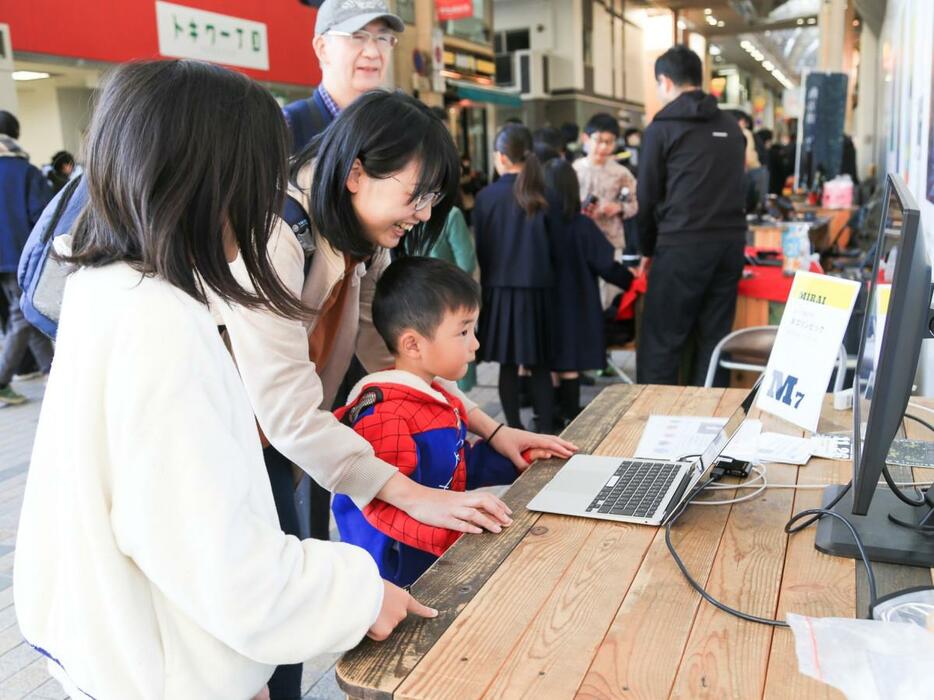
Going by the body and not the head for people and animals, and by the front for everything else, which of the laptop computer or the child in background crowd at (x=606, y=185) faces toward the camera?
the child in background crowd

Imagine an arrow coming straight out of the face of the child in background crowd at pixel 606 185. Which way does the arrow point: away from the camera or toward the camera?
toward the camera

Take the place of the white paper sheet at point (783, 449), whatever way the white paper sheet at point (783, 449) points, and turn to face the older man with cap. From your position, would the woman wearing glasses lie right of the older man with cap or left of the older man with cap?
left

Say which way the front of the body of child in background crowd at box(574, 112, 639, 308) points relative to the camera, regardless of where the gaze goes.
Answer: toward the camera

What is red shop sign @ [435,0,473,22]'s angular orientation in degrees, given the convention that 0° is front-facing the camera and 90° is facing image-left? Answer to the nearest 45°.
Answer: approximately 0°

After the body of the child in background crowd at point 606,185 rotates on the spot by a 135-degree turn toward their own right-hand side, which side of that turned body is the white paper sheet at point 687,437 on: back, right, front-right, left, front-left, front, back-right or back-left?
back-left

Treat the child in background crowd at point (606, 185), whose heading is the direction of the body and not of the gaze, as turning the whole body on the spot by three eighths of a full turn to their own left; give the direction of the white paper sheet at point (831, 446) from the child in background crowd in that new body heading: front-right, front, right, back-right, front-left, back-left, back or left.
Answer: back-right

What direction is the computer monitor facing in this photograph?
to the viewer's left

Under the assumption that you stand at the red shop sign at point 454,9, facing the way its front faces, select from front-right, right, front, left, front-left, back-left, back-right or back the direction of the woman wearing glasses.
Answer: front

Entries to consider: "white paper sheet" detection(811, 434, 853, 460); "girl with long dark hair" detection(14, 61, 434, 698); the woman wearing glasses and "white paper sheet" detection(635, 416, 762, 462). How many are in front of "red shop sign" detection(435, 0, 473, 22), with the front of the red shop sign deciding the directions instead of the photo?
4

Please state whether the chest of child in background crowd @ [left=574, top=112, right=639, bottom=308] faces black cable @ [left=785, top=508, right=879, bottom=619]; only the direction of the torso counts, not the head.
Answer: yes

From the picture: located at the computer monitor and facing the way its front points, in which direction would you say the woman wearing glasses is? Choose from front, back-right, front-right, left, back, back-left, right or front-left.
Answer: front

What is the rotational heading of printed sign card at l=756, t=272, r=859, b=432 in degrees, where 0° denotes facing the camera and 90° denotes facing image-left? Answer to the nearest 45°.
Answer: approximately 45°

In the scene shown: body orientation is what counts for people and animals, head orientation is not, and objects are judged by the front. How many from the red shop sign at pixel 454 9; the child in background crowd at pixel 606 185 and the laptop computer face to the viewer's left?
1

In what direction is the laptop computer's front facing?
to the viewer's left

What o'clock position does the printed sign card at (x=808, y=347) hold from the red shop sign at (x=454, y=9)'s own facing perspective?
The printed sign card is roughly at 12 o'clock from the red shop sign.
